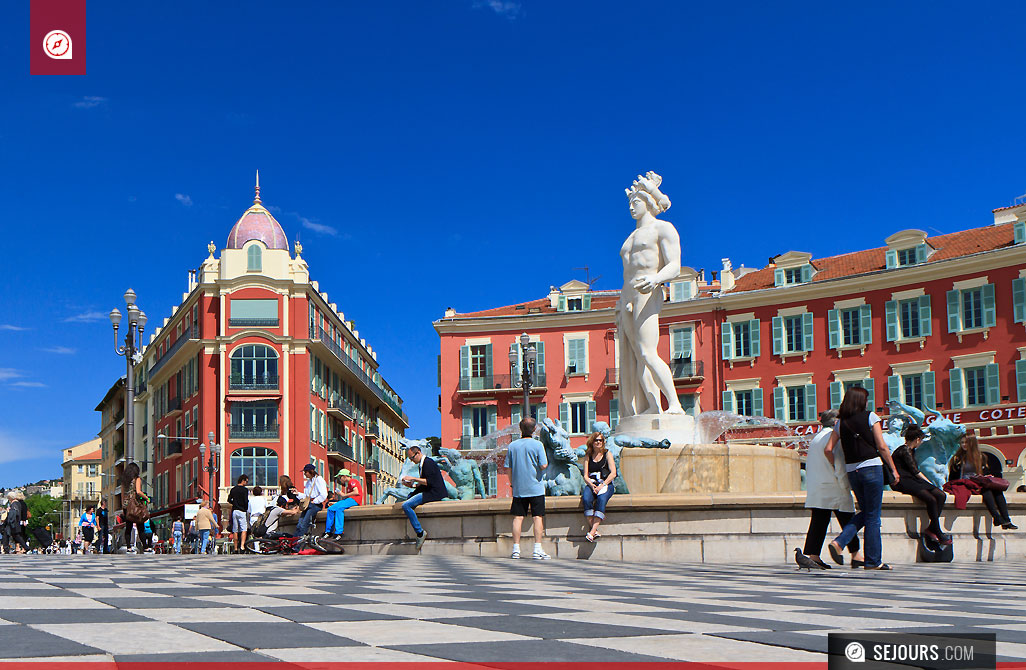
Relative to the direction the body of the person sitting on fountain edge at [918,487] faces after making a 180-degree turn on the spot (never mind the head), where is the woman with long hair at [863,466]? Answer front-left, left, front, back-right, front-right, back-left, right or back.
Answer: back-left

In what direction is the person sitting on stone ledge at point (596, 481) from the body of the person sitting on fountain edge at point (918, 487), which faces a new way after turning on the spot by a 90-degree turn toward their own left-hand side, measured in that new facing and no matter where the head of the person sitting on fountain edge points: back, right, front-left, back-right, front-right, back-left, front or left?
back-left

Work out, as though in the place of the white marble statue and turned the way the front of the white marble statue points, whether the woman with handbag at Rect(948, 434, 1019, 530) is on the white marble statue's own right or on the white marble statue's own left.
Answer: on the white marble statue's own left

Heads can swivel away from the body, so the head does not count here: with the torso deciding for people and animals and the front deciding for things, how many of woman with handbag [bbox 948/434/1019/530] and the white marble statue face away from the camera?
0

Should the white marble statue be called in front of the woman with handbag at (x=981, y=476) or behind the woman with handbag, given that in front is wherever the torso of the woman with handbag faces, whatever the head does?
behind

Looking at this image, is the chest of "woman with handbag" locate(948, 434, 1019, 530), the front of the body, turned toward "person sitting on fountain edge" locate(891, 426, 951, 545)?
no

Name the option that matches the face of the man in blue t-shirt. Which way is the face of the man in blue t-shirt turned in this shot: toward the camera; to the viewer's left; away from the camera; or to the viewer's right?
away from the camera

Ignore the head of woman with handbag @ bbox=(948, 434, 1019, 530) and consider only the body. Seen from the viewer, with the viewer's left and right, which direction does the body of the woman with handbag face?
facing the viewer and to the right of the viewer

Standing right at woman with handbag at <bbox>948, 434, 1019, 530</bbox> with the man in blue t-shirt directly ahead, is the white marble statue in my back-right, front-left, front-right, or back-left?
front-right

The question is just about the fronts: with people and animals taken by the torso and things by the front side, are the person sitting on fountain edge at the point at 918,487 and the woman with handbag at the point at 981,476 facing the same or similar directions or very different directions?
same or similar directions

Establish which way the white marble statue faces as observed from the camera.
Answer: facing the viewer and to the left of the viewer

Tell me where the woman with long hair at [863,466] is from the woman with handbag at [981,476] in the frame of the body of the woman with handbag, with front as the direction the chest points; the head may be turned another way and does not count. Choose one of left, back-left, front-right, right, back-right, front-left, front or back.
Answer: front-right

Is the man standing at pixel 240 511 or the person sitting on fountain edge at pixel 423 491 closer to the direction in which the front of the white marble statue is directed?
the person sitting on fountain edge

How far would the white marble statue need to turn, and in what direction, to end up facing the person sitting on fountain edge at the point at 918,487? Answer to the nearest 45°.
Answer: approximately 90° to its left

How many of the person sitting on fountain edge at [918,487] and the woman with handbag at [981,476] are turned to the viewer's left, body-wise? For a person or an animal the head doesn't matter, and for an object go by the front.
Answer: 0

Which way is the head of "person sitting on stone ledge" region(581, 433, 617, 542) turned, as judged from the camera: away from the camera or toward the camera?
toward the camera
